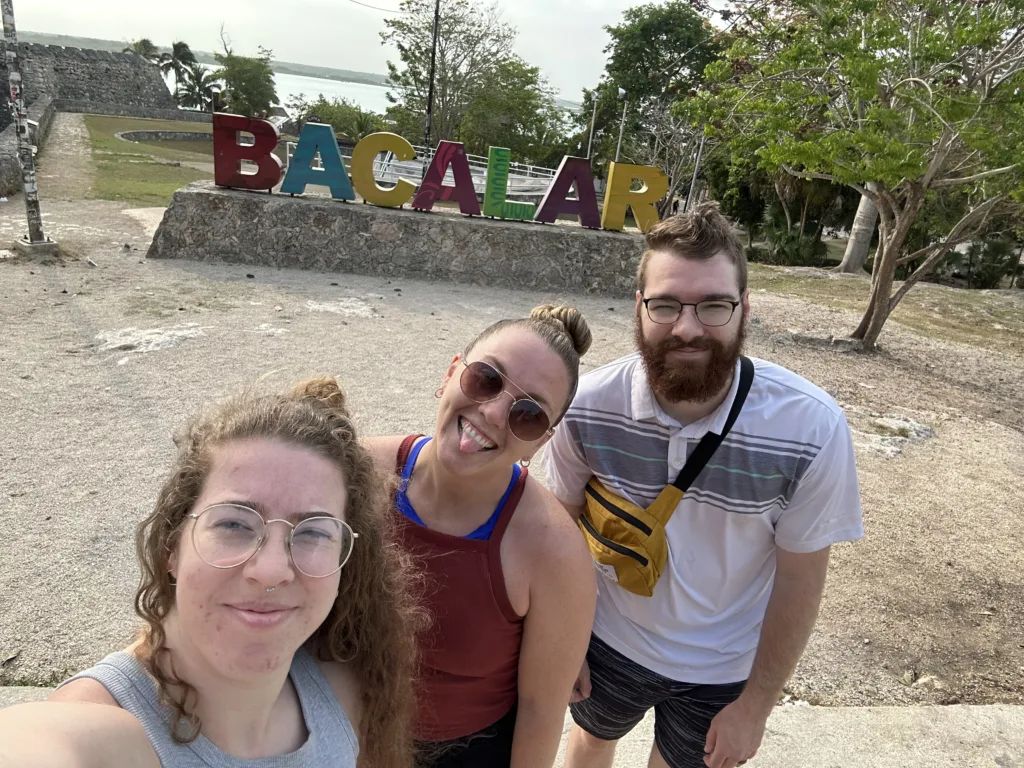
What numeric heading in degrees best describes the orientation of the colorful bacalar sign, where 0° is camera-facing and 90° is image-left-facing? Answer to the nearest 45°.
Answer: approximately 0°

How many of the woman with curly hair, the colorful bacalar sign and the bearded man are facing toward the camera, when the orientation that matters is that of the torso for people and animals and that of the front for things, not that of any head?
3

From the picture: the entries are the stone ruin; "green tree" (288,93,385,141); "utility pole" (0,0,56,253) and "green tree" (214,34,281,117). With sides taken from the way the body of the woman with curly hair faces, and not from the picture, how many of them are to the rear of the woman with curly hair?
4

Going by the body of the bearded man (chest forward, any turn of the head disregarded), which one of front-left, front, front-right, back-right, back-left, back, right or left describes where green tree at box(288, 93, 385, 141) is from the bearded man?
back-right

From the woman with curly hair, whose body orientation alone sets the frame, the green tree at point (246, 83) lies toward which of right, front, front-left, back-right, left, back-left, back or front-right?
back

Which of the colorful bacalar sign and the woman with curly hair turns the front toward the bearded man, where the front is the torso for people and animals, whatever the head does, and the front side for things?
the colorful bacalar sign

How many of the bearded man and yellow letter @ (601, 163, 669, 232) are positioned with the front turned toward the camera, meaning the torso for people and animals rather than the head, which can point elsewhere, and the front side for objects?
2
